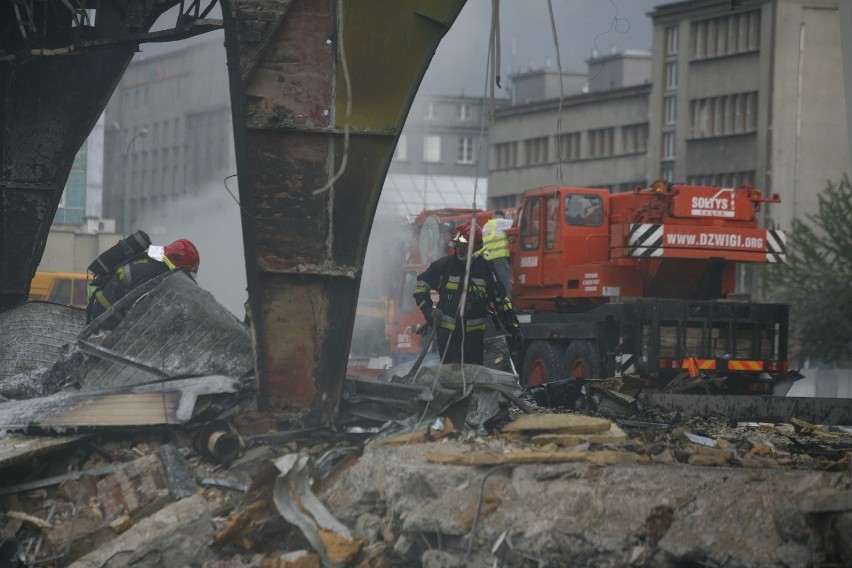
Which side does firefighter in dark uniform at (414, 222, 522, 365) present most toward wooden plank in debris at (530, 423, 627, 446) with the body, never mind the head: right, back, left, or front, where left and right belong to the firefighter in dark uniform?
front

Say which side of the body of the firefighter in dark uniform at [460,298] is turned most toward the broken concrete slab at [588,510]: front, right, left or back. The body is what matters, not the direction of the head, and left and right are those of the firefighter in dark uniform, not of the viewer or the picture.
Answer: front

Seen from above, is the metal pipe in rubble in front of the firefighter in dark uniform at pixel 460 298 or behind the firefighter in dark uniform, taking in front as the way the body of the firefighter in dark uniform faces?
in front

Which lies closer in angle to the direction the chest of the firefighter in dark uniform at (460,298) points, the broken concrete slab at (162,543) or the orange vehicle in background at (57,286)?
the broken concrete slab

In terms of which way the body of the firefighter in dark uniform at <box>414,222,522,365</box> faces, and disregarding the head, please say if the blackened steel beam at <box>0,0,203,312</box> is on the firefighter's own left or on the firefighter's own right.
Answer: on the firefighter's own right

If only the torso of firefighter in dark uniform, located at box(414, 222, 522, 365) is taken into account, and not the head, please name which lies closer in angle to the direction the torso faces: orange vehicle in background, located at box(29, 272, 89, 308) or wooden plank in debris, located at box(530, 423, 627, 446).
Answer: the wooden plank in debris

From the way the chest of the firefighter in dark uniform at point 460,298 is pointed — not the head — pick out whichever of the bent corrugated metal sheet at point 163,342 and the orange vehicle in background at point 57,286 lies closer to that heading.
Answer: the bent corrugated metal sheet

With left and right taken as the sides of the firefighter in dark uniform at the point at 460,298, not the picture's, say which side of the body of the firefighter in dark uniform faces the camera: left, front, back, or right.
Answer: front

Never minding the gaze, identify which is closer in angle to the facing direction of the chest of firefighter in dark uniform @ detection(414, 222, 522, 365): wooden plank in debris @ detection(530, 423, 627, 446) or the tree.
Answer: the wooden plank in debris
